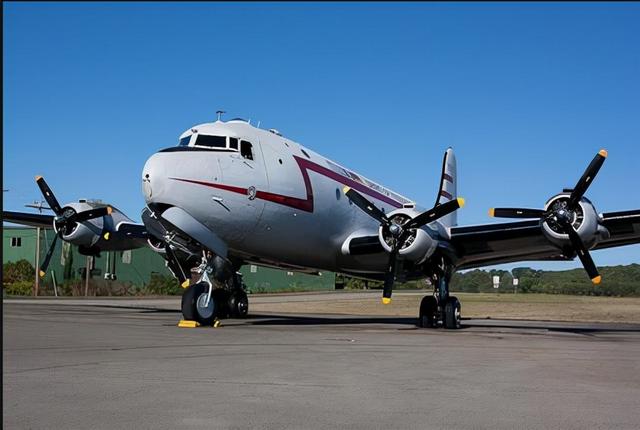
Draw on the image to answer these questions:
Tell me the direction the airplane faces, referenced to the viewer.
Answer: facing the viewer and to the left of the viewer

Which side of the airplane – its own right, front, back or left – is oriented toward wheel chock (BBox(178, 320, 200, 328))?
front
